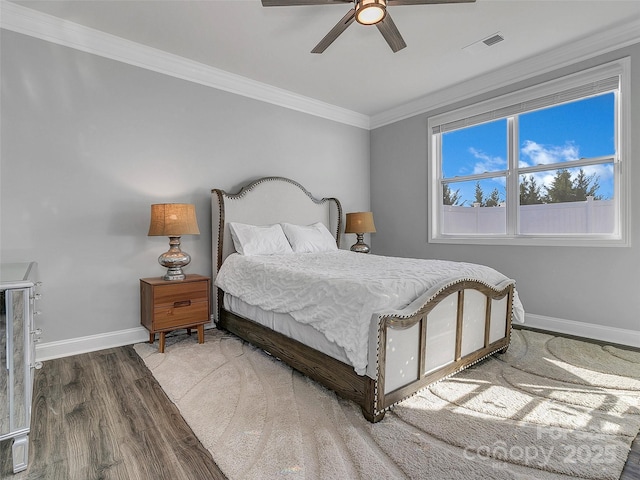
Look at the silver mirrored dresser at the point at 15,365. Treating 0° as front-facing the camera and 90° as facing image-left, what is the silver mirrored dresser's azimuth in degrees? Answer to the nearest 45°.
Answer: approximately 270°

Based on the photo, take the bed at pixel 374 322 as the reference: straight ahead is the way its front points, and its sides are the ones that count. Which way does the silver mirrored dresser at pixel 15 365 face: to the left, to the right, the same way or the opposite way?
to the left

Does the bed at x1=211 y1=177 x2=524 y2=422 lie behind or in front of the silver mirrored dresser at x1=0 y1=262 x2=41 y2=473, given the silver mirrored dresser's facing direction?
in front

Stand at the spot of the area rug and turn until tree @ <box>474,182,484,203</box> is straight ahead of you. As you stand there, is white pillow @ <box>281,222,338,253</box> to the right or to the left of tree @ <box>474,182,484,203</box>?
left

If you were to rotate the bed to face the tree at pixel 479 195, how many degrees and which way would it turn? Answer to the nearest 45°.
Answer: approximately 90° to its left

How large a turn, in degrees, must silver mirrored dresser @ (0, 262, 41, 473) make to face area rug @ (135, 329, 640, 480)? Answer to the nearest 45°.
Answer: approximately 45° to its right

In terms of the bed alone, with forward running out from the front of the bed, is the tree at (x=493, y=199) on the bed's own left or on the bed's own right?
on the bed's own left

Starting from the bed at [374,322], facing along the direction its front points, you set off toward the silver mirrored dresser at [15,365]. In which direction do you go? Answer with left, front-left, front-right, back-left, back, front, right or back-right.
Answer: right

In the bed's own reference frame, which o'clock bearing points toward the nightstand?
The nightstand is roughly at 5 o'clock from the bed.

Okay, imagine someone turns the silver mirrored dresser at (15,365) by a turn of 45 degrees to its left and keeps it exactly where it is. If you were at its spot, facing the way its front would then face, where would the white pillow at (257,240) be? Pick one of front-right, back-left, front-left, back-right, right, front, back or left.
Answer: front

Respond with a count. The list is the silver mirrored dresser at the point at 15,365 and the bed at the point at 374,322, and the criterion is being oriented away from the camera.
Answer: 0

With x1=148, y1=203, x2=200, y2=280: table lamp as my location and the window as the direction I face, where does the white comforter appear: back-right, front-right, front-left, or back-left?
front-right

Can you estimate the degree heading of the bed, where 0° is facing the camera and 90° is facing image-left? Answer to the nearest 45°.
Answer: approximately 315°

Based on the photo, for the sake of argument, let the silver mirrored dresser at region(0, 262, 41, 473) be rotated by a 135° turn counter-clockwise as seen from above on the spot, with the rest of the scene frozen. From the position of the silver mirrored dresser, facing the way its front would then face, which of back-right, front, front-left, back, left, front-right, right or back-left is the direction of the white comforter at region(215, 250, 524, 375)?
back-right

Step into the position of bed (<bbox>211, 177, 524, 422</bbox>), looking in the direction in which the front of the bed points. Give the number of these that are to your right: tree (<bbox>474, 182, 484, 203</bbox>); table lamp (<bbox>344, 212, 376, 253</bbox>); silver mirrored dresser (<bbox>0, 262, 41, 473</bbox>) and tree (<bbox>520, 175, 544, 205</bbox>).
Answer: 1

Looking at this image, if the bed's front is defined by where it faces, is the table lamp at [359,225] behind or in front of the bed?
behind

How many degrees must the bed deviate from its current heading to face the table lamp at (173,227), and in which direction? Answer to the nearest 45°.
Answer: approximately 135° to its right

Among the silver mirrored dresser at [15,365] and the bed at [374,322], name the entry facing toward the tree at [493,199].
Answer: the silver mirrored dresser

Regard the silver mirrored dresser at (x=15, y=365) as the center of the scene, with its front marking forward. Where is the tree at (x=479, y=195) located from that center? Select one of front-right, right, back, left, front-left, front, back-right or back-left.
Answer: front

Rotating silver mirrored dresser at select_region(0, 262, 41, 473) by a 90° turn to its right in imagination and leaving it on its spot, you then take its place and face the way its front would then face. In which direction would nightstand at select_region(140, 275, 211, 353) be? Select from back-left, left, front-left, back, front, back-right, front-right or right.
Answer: back-left
